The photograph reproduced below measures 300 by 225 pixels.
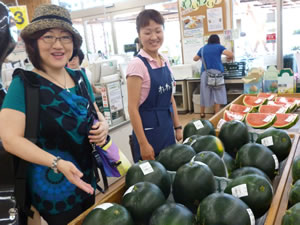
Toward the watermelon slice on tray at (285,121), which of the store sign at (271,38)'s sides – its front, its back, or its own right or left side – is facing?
front

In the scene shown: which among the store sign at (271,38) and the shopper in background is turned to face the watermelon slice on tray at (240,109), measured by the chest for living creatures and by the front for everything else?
the store sign

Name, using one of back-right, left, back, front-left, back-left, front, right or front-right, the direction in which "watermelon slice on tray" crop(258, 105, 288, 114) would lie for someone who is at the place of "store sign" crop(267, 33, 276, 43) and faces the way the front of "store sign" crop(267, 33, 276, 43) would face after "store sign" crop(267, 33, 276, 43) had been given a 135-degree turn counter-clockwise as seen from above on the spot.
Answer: back-right

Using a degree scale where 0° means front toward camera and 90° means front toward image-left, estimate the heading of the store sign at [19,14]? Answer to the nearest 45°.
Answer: approximately 0°

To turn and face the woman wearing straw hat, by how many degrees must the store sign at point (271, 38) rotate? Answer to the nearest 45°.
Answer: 0° — it already faces them

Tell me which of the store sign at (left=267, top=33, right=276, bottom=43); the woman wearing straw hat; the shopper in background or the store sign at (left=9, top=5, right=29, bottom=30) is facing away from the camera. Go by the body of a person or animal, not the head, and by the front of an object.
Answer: the shopper in background

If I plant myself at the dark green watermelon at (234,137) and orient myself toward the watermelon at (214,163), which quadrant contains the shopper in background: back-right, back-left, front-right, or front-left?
back-right

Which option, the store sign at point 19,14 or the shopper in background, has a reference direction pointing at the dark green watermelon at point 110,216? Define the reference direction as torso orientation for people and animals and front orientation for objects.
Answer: the store sign

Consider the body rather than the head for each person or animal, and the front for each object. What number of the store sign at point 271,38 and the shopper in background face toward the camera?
1

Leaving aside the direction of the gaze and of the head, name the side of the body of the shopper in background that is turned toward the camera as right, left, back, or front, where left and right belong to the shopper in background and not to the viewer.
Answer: back

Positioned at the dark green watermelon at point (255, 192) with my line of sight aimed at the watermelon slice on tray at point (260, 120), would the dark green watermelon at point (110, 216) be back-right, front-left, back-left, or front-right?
back-left

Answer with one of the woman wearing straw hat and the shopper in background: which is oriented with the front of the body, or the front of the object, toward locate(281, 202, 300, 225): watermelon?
the woman wearing straw hat

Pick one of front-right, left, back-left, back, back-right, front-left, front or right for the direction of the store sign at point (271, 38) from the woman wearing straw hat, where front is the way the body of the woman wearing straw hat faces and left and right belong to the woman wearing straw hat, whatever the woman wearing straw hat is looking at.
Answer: left
